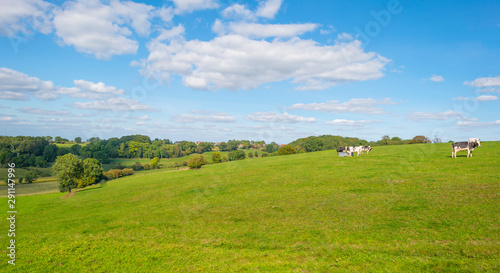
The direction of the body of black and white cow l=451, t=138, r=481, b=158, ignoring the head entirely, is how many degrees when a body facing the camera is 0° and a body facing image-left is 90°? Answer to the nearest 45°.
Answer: approximately 270°

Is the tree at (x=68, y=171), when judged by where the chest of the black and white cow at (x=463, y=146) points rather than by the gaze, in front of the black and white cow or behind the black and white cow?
behind
